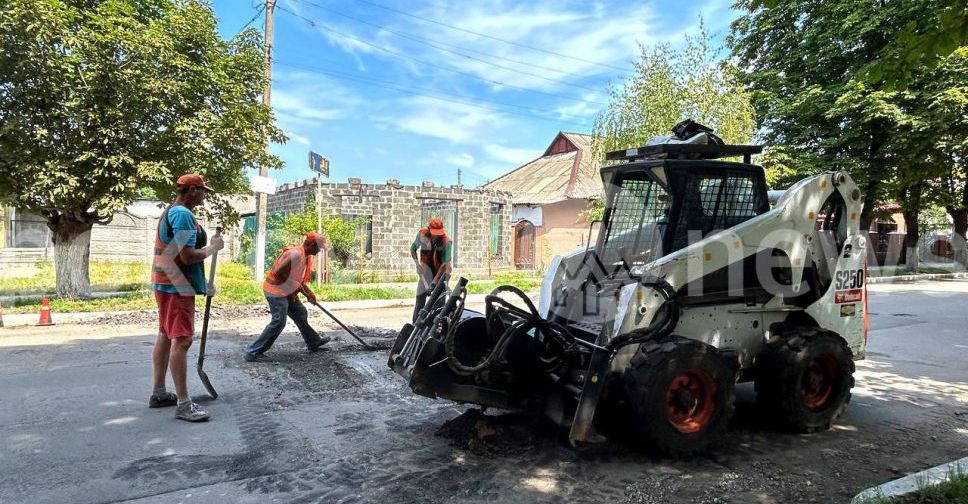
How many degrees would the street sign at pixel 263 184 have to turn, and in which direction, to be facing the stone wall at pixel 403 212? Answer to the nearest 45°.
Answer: approximately 135° to its left

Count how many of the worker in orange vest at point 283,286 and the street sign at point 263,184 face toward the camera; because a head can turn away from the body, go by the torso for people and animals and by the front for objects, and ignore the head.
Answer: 1

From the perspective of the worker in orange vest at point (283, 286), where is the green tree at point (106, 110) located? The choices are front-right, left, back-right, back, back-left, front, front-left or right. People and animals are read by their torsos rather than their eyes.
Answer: back-left

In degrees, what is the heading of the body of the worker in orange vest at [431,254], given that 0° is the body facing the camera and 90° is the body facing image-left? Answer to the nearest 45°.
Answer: approximately 0°

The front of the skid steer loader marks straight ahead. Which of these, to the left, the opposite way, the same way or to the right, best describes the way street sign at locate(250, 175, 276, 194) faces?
to the left

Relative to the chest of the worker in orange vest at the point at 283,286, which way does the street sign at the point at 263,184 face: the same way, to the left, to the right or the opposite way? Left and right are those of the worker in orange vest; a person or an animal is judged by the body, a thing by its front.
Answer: to the right

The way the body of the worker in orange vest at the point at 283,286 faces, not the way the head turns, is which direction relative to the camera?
to the viewer's right
